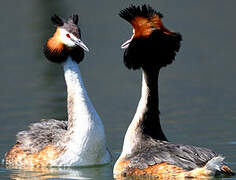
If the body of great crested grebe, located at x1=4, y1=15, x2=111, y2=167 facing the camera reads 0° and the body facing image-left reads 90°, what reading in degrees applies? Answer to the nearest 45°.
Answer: approximately 315°

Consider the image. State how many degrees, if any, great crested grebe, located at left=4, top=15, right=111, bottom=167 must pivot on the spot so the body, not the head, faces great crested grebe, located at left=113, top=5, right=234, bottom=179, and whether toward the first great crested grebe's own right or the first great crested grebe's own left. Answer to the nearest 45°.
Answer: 0° — it already faces it
